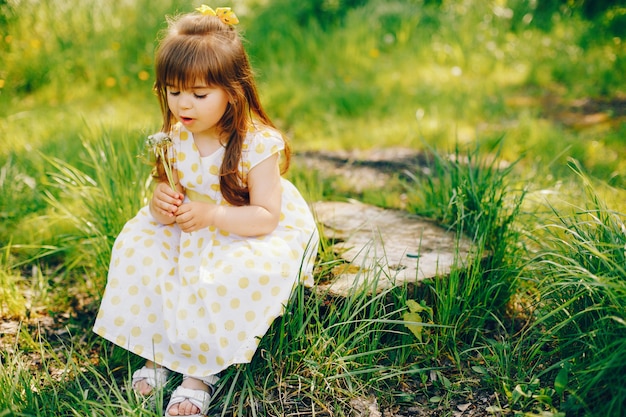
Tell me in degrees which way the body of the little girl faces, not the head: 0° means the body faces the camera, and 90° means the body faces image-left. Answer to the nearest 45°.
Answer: approximately 45°
